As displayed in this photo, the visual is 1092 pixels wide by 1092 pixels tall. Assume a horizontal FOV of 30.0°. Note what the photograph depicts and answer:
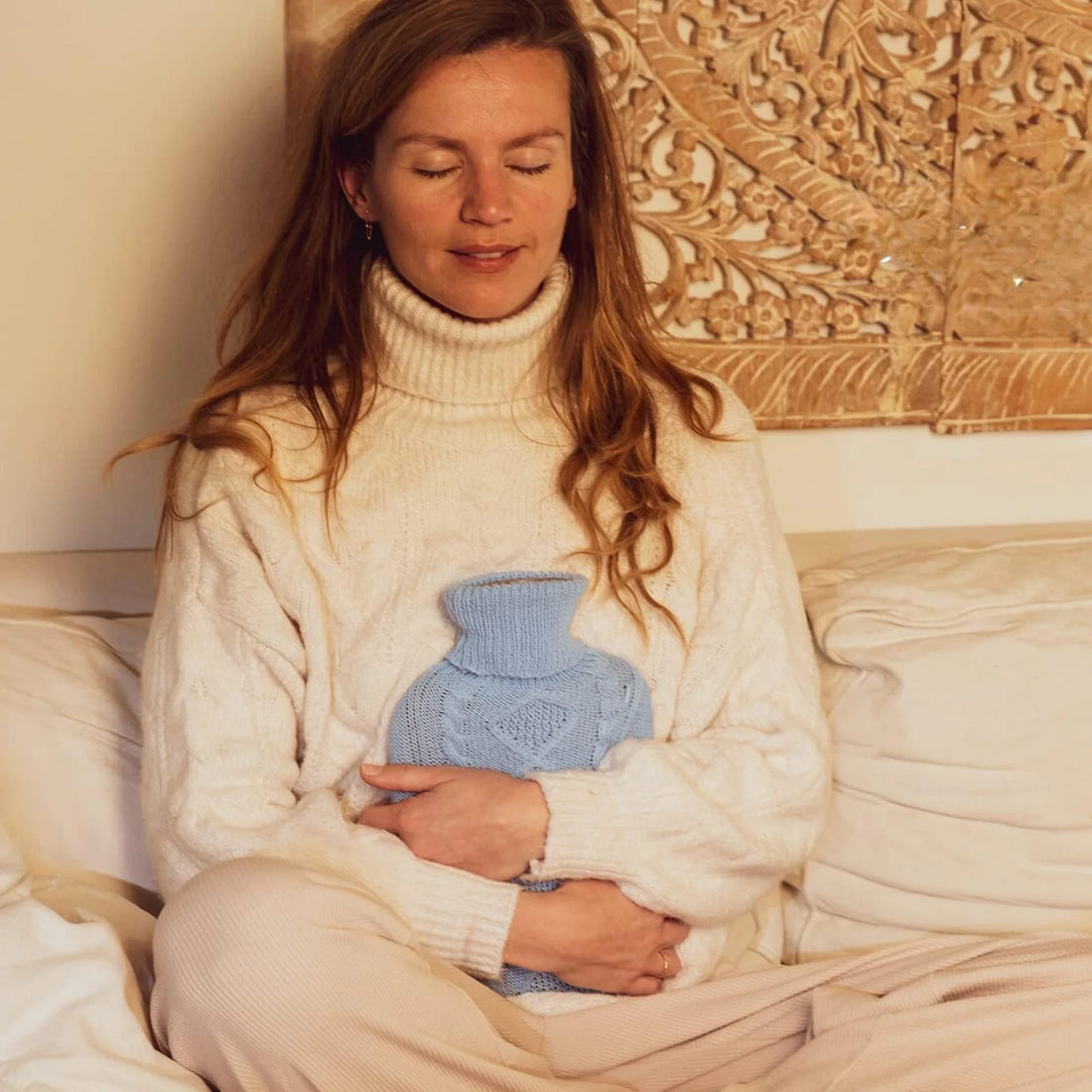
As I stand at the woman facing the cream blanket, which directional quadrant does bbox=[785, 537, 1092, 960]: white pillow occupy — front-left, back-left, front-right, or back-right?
back-left

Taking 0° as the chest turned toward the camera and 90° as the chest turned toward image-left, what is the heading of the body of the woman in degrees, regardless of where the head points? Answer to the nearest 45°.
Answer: approximately 0°
